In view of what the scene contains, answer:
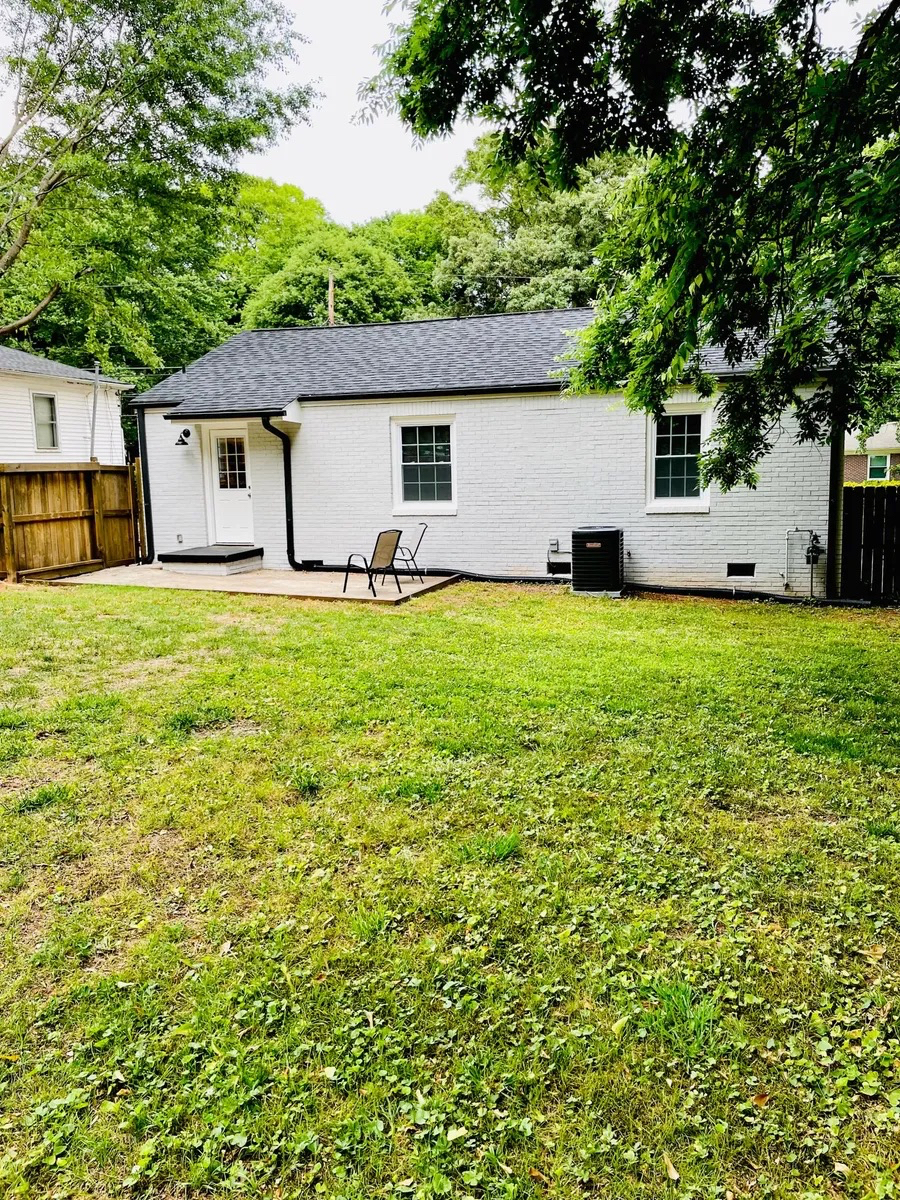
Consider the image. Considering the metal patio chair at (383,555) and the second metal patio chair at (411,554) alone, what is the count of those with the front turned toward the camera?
0

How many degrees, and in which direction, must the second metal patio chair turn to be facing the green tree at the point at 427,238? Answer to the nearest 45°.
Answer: approximately 90° to its right

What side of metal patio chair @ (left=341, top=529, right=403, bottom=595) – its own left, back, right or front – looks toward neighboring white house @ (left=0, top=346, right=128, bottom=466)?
front

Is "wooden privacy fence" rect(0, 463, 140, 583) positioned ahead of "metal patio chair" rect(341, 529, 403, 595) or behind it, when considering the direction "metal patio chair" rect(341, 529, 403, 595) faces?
ahead

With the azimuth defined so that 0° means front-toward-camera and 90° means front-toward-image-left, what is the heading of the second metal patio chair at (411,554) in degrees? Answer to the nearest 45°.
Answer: approximately 90°

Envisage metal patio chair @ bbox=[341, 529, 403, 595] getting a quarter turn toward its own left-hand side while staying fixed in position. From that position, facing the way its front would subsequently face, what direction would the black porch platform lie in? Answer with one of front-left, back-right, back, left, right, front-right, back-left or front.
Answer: right

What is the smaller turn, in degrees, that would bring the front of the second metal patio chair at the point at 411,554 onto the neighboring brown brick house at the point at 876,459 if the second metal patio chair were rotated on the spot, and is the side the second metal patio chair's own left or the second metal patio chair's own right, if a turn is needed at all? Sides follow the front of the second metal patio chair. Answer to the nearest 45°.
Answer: approximately 135° to the second metal patio chair's own right

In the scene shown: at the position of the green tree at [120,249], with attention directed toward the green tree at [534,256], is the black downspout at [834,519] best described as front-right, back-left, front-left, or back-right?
front-right

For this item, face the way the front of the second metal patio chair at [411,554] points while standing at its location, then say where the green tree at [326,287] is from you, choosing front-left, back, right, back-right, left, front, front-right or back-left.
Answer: right

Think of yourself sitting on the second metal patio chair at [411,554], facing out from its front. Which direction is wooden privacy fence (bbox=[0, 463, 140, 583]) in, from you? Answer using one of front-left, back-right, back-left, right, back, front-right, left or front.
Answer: front
